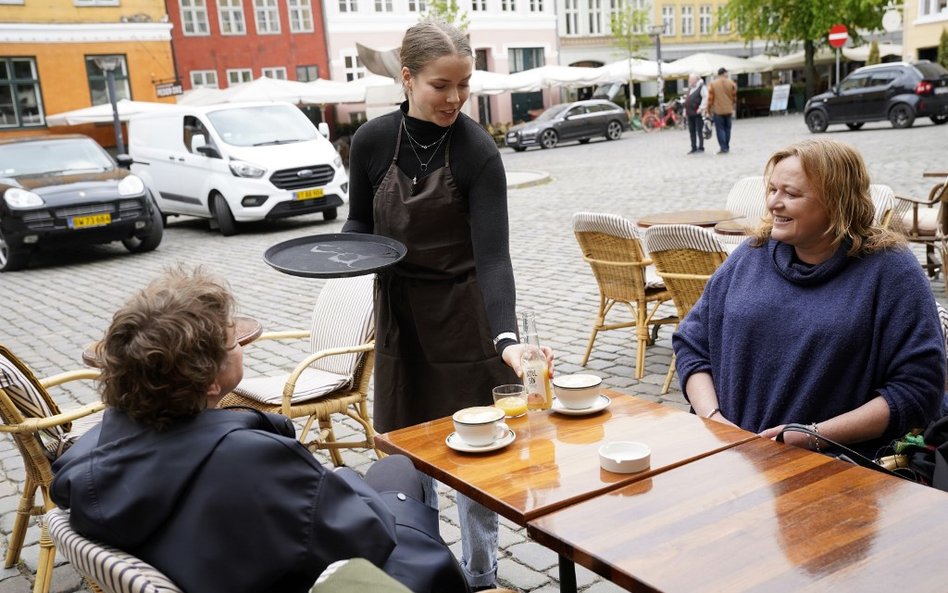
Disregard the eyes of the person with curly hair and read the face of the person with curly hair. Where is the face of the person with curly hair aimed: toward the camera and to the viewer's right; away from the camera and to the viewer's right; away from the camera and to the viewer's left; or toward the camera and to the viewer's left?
away from the camera and to the viewer's right

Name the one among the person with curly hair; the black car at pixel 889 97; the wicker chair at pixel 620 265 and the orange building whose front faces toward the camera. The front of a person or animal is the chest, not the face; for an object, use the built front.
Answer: the orange building

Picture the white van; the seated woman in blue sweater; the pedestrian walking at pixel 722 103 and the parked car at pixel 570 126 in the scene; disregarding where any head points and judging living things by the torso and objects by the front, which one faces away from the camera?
the pedestrian walking

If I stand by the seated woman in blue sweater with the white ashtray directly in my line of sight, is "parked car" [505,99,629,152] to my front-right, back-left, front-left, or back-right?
back-right

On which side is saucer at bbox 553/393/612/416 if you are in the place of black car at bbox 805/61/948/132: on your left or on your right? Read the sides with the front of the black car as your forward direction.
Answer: on your left

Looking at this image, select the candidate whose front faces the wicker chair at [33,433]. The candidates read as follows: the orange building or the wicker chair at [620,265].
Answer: the orange building

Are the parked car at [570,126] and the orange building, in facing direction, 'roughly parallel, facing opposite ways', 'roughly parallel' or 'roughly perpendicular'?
roughly perpendicular

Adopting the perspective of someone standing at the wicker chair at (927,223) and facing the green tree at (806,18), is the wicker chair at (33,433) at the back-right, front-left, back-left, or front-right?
back-left

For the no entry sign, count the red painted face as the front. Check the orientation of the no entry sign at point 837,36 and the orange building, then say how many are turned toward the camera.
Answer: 2

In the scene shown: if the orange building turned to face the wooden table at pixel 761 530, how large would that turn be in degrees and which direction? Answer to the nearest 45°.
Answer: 0° — it already faces it

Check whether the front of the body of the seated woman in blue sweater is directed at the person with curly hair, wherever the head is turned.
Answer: yes
